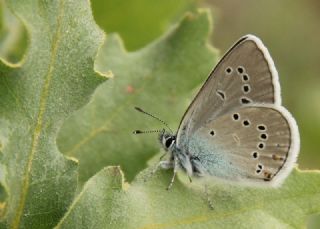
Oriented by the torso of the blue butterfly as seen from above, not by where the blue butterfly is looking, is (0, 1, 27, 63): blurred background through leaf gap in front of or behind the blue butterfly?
in front

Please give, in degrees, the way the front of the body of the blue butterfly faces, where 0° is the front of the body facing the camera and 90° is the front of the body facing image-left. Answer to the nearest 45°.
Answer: approximately 90°

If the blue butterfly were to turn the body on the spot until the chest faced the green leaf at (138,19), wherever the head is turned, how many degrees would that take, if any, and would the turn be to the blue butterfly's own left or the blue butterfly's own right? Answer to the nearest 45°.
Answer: approximately 45° to the blue butterfly's own right

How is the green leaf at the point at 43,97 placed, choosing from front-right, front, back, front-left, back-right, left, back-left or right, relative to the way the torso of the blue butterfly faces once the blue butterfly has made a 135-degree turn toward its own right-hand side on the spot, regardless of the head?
back

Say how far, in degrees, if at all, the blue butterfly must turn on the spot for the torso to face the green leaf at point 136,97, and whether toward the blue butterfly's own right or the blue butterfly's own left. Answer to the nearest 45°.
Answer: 0° — it already faces it

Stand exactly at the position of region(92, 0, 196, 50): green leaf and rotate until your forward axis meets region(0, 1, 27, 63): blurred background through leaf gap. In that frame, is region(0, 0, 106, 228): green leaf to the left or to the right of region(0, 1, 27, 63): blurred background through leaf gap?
left
